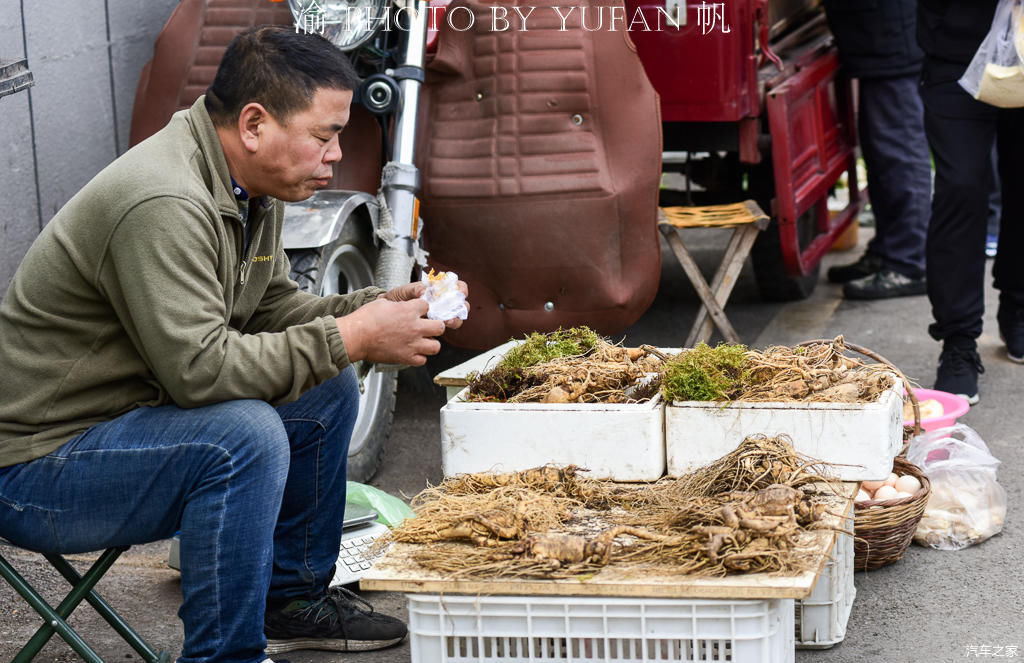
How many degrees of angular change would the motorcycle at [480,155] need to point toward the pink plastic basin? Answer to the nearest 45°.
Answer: approximately 90° to its left

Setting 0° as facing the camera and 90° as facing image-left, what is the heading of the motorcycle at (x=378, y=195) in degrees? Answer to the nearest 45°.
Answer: approximately 45°

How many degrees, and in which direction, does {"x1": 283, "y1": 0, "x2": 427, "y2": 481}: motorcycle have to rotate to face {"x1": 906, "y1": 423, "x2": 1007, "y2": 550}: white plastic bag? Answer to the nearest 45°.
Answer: approximately 90° to its left

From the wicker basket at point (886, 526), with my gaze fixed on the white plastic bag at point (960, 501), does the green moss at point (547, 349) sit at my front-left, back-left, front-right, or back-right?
back-left

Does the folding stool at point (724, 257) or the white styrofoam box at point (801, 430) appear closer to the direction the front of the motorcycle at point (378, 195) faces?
the white styrofoam box

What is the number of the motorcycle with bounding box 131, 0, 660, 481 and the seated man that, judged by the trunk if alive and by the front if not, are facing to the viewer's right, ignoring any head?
1

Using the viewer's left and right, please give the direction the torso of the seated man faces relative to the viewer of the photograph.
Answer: facing to the right of the viewer

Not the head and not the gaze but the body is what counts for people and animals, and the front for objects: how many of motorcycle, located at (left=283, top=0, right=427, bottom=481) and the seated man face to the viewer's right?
1

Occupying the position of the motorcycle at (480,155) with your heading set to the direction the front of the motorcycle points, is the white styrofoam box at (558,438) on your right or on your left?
on your left
